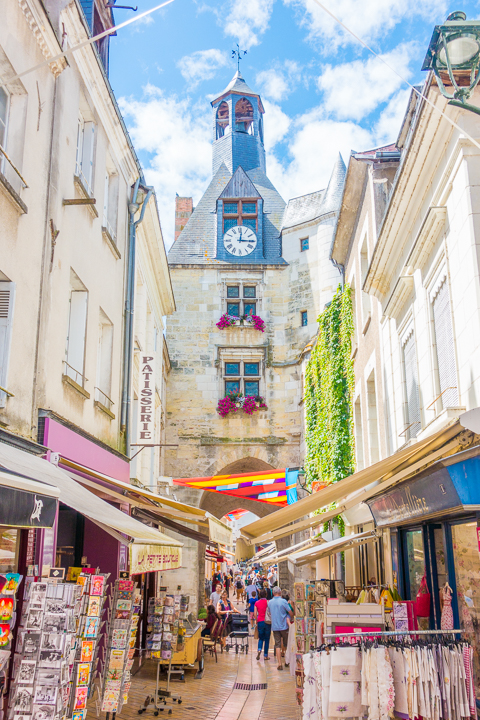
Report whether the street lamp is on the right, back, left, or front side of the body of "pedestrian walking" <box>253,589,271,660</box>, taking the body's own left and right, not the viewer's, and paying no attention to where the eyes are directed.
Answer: back

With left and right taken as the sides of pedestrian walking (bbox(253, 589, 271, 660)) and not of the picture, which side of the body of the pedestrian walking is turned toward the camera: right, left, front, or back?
back

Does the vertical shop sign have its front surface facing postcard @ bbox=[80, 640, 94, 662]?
yes

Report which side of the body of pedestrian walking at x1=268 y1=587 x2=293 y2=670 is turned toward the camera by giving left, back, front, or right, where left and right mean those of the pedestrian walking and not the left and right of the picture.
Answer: back

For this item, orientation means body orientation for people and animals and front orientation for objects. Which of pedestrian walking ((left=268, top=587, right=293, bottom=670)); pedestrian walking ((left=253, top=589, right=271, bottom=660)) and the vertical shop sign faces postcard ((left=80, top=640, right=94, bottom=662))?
the vertical shop sign

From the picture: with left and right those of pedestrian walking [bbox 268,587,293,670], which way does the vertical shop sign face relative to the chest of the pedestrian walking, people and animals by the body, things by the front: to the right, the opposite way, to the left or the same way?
the opposite way

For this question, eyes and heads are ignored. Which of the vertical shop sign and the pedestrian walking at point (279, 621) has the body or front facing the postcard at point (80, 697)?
the vertical shop sign

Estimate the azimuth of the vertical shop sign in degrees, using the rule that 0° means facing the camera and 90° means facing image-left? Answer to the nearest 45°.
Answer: approximately 0°

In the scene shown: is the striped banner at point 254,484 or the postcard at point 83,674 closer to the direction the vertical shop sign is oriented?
the postcard
